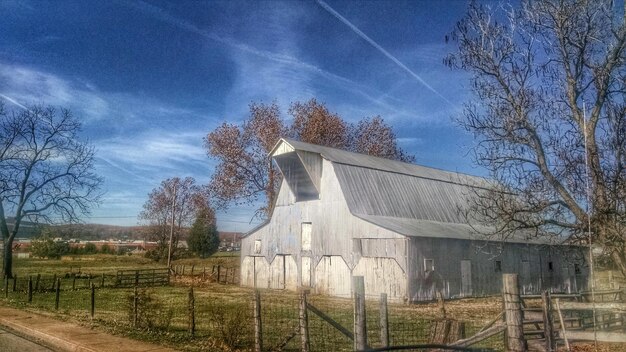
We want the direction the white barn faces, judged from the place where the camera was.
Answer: facing the viewer and to the left of the viewer

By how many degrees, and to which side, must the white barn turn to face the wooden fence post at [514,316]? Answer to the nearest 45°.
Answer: approximately 45° to its left

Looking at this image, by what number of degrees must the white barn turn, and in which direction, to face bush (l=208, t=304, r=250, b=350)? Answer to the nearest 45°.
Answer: approximately 45° to its left

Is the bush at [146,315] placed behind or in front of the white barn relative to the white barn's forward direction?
in front

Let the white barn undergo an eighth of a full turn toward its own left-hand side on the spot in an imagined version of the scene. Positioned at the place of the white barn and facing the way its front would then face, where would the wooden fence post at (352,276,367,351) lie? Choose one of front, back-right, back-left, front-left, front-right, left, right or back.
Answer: front
